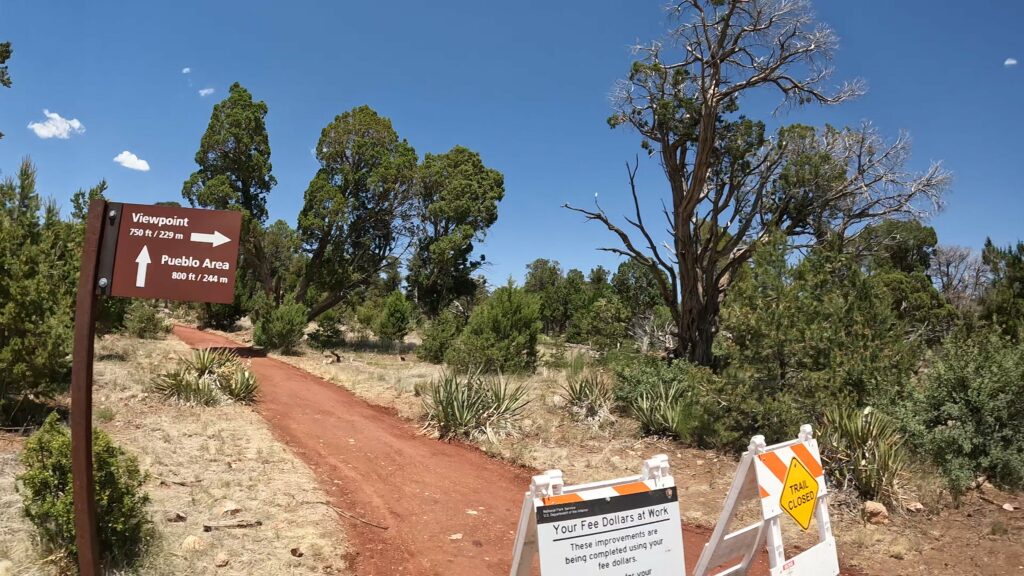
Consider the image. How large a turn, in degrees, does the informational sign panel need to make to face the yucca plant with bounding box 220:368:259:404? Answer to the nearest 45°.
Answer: approximately 135° to its right

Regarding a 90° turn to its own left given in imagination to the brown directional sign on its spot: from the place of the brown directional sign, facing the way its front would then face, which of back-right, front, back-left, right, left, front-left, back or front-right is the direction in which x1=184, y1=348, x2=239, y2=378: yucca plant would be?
left

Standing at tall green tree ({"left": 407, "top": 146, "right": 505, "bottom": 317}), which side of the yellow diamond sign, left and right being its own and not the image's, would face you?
back

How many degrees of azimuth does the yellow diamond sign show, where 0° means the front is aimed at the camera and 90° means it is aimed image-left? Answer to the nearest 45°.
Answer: approximately 315°

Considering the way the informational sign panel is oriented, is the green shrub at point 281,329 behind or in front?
behind

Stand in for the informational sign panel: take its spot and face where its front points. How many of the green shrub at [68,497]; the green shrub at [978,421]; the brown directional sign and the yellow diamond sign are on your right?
2

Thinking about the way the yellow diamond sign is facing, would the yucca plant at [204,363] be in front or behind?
behind

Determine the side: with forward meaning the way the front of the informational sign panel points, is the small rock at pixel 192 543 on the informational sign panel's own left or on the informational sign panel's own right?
on the informational sign panel's own right

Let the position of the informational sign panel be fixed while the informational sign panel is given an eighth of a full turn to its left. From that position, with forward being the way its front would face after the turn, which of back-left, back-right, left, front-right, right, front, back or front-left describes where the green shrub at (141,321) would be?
back

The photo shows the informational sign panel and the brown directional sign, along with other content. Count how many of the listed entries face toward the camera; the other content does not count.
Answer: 2

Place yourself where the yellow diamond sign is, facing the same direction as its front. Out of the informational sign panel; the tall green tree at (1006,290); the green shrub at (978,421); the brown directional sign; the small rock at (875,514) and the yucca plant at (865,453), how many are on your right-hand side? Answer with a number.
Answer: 2

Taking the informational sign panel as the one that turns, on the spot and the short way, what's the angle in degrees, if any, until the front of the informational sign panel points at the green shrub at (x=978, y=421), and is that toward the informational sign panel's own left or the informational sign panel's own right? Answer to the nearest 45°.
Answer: approximately 135° to the informational sign panel's own left

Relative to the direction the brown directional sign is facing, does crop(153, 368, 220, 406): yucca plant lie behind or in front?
behind

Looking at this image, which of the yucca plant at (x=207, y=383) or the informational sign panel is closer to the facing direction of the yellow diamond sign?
the informational sign panel

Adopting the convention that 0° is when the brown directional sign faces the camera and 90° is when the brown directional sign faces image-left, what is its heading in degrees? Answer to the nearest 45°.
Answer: approximately 0°

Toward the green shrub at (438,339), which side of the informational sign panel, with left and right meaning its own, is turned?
back
